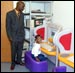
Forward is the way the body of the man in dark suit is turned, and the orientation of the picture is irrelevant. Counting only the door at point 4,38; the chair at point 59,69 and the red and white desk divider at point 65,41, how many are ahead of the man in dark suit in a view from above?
2

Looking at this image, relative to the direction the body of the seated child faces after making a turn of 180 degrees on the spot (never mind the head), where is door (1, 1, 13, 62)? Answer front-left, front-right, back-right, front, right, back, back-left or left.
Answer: front-right

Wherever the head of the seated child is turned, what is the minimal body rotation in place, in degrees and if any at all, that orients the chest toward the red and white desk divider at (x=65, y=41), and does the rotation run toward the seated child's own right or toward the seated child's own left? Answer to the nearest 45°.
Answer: approximately 45° to the seated child's own right

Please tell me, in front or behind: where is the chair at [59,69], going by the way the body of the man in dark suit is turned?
in front

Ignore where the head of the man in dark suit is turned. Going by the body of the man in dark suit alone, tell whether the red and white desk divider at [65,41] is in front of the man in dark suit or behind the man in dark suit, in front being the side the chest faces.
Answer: in front

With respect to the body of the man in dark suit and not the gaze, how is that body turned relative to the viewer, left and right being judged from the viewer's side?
facing the viewer and to the right of the viewer

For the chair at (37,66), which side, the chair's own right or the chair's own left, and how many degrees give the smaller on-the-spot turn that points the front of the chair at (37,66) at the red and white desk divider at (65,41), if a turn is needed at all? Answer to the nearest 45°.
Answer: approximately 45° to the chair's own right
